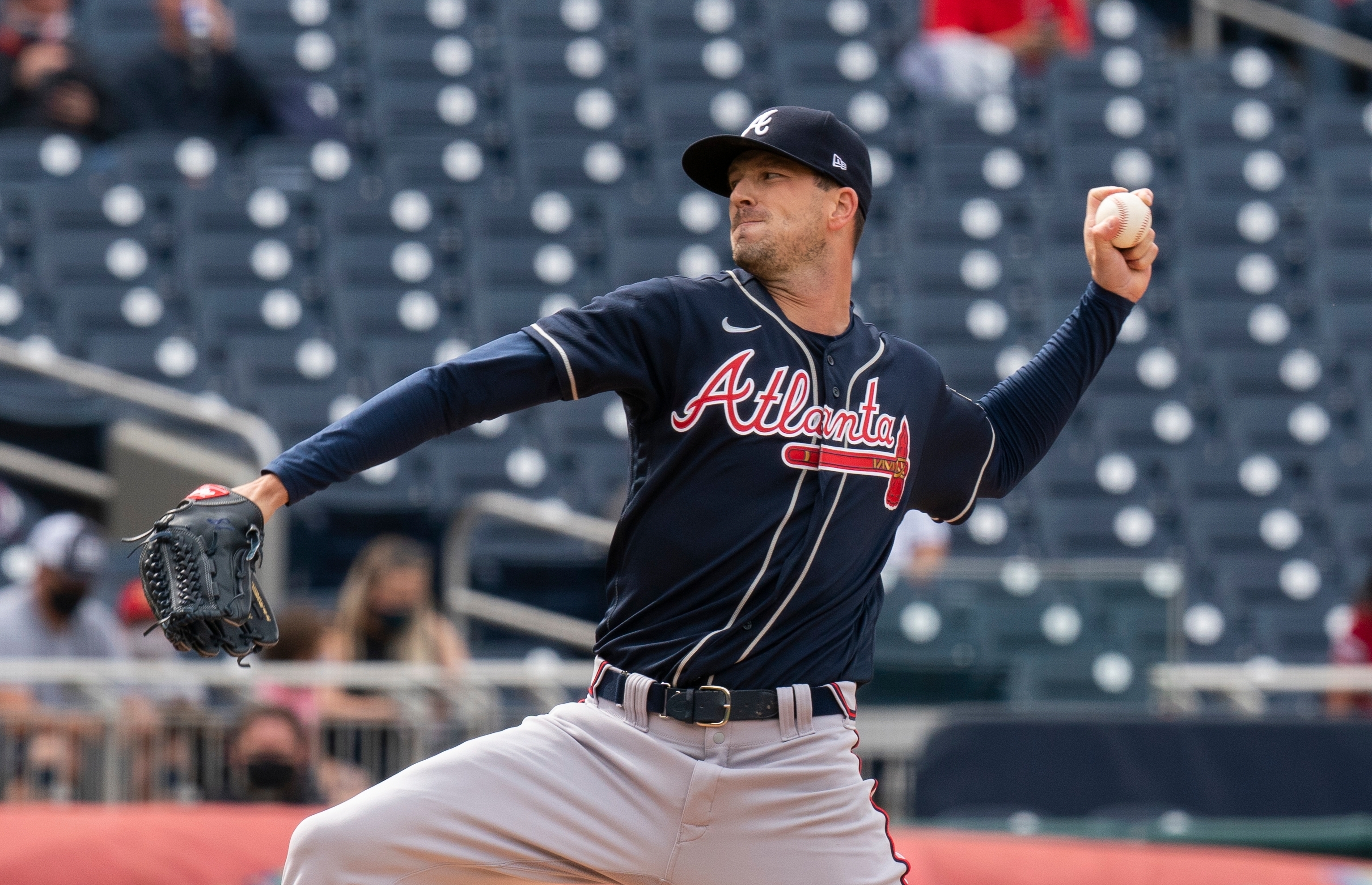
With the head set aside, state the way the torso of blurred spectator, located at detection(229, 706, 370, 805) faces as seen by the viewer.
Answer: toward the camera

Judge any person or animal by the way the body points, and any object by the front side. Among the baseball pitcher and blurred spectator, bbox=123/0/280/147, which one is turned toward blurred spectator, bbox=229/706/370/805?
blurred spectator, bbox=123/0/280/147

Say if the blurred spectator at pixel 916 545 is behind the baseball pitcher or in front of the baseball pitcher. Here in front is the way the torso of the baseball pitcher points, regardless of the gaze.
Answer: behind

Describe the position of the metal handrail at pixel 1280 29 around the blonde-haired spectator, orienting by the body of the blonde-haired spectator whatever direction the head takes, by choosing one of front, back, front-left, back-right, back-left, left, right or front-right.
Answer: back-left

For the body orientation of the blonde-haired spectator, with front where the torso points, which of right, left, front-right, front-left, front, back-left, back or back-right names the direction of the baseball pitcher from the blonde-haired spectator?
front

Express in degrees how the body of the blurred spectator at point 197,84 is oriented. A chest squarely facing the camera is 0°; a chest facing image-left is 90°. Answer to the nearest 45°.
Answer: approximately 0°

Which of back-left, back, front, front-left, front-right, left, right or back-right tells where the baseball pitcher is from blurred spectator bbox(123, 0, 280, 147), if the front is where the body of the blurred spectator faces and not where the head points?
front

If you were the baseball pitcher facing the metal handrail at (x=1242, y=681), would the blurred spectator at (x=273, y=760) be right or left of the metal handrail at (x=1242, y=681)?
left

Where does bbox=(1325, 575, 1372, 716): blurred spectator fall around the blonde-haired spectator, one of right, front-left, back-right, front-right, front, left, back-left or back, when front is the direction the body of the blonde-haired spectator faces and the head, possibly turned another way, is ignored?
left

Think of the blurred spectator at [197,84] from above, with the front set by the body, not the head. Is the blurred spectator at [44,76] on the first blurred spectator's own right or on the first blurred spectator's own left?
on the first blurred spectator's own right

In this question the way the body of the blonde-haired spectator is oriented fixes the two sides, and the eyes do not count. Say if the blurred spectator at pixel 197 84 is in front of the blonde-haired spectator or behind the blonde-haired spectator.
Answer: behind

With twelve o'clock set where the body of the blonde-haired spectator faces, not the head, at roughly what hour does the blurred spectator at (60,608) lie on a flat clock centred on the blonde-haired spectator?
The blurred spectator is roughly at 3 o'clock from the blonde-haired spectator.

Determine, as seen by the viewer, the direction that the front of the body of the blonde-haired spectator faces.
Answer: toward the camera

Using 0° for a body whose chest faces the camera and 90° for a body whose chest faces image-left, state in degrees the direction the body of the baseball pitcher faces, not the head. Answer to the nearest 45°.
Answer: approximately 0°

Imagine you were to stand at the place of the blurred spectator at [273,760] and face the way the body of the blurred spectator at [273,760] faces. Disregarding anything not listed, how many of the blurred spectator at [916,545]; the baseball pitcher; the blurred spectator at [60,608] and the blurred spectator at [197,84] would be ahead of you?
1
